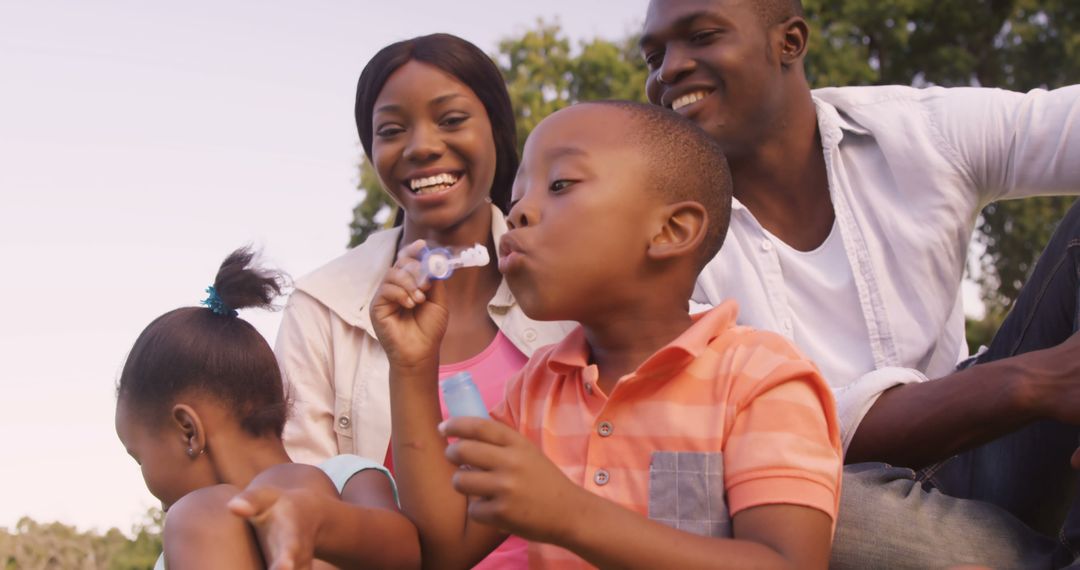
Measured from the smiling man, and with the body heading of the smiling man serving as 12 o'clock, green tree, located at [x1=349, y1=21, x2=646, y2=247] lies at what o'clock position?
The green tree is roughly at 4 o'clock from the smiling man.

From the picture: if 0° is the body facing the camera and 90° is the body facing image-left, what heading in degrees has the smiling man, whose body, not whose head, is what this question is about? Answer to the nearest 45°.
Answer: approximately 45°

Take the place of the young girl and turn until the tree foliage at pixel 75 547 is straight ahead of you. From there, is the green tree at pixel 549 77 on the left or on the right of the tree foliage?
right

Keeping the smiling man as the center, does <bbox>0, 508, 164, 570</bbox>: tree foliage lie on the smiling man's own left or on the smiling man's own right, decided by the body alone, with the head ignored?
on the smiling man's own right

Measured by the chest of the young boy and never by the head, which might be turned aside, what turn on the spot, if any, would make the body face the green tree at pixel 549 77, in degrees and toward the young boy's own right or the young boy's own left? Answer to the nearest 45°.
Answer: approximately 135° to the young boy's own right

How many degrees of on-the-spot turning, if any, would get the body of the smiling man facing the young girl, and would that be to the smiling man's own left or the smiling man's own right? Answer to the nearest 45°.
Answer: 0° — they already face them

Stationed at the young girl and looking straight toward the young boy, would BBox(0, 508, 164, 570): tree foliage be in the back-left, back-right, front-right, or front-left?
back-left

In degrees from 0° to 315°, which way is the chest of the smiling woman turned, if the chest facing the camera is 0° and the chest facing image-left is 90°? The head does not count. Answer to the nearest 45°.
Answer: approximately 0°

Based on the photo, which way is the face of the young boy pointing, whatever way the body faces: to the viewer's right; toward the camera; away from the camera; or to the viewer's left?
to the viewer's left

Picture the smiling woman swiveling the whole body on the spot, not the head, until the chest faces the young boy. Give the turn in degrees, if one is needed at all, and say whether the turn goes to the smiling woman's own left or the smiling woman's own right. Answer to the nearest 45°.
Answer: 0° — they already face them

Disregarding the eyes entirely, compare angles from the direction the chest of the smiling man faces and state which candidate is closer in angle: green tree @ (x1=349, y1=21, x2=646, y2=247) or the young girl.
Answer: the young girl

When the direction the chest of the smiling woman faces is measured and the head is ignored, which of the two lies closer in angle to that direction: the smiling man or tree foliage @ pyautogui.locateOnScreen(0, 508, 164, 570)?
the smiling man
